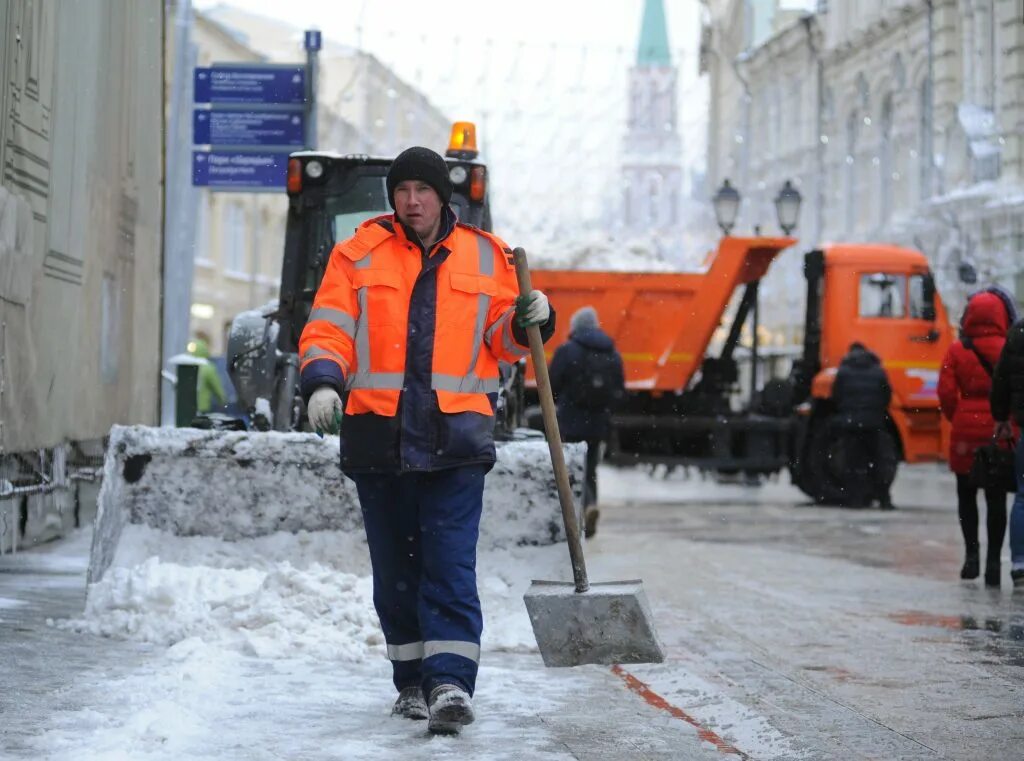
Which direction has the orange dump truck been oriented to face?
to the viewer's right

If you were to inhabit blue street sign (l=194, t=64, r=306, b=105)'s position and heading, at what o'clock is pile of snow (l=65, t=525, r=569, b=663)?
The pile of snow is roughly at 12 o'clock from the blue street sign.

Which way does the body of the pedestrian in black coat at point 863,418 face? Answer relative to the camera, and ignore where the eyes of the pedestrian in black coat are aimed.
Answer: away from the camera

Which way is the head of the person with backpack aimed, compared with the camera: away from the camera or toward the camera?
away from the camera

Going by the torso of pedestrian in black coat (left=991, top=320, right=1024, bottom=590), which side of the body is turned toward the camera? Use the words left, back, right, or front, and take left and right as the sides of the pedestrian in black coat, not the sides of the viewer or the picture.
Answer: back

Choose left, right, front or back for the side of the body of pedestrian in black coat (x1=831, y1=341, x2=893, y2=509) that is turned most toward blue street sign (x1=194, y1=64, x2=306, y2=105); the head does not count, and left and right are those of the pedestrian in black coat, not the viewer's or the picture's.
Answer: left

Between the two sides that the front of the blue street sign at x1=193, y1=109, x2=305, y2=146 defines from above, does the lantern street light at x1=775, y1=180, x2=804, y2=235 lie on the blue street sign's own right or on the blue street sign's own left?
on the blue street sign's own left

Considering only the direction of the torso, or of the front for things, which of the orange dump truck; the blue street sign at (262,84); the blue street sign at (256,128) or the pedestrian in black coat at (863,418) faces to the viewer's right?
the orange dump truck

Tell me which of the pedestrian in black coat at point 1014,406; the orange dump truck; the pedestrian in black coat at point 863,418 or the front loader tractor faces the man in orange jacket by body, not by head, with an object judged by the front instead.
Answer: the front loader tractor
